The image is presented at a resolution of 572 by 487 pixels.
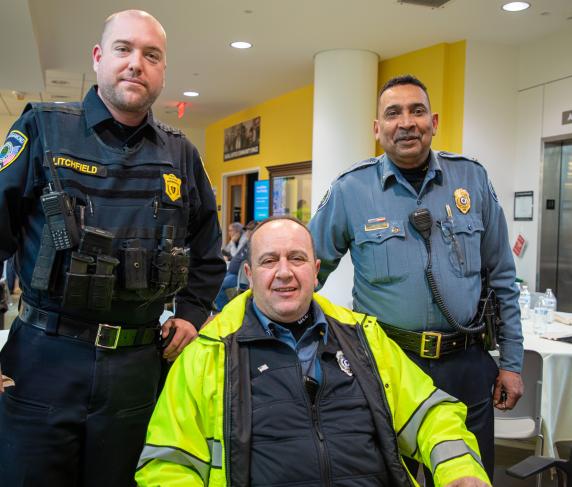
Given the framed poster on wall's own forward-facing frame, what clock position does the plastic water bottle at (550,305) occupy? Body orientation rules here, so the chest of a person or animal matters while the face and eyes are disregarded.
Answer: The plastic water bottle is roughly at 10 o'clock from the framed poster on wall.

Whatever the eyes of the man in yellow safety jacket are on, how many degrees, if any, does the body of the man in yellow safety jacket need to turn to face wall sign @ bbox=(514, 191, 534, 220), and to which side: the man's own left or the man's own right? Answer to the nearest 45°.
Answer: approximately 135° to the man's own left

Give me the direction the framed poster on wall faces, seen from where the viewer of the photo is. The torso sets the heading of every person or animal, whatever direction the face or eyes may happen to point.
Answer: facing the viewer and to the left of the viewer

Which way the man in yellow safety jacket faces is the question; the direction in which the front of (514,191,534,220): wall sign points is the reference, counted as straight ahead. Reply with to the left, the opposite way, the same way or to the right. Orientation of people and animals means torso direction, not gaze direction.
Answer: the same way

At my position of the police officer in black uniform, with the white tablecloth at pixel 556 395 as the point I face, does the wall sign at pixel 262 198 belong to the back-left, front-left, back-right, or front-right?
front-left

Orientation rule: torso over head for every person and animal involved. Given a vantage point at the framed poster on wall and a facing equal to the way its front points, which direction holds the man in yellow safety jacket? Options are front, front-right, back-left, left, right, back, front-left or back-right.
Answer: front-left

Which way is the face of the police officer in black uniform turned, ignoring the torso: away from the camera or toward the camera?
toward the camera

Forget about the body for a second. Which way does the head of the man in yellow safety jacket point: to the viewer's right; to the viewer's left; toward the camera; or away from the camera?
toward the camera

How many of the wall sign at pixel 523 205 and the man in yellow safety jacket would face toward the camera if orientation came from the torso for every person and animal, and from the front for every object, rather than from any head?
2

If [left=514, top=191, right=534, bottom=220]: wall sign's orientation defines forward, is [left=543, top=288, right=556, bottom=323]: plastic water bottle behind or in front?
in front

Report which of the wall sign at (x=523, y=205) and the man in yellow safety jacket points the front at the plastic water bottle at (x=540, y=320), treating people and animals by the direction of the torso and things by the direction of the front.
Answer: the wall sign

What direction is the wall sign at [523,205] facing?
toward the camera

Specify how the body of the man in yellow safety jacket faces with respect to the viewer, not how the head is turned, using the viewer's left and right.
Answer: facing the viewer

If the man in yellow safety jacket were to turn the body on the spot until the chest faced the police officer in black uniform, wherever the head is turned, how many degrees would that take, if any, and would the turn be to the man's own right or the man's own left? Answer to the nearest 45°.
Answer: approximately 90° to the man's own right

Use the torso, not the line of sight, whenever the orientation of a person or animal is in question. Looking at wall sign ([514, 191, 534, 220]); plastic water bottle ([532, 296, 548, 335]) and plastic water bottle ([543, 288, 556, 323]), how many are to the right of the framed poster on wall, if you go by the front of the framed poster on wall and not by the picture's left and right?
0

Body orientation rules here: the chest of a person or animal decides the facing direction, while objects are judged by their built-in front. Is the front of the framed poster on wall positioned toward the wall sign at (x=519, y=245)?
no

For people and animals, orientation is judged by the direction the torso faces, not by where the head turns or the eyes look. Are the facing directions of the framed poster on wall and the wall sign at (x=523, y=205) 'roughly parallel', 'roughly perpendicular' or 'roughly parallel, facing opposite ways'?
roughly parallel

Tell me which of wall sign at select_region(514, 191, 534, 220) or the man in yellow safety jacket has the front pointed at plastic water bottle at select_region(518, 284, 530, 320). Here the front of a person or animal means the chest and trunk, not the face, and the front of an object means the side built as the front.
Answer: the wall sign
